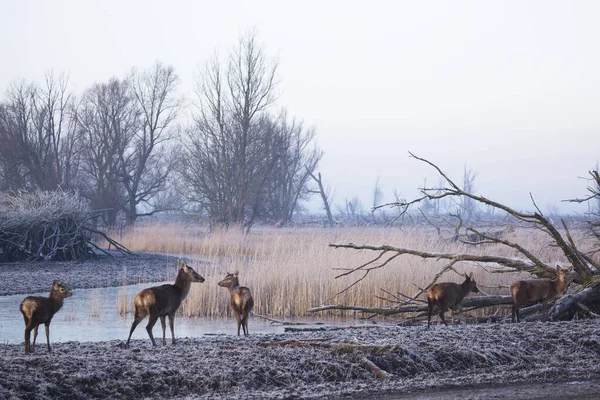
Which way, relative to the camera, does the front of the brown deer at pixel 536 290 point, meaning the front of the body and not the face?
to the viewer's right

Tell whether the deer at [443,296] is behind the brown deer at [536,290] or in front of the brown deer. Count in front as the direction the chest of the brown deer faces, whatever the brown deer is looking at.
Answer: behind

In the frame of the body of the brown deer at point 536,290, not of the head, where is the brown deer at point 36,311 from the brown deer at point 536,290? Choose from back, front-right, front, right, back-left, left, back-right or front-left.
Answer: back-right

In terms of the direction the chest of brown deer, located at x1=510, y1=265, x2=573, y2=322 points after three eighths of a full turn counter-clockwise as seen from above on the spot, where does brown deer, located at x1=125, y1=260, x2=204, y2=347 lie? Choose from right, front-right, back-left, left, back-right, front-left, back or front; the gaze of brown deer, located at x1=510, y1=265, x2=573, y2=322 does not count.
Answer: left

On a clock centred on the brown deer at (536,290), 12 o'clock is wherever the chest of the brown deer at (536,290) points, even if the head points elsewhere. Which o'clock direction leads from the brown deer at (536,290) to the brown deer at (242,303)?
the brown deer at (242,303) is roughly at 5 o'clock from the brown deer at (536,290).

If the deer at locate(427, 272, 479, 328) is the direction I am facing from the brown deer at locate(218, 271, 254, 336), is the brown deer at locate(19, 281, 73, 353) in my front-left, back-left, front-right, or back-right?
back-right
